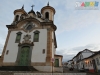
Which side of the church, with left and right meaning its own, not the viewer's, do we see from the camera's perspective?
front
